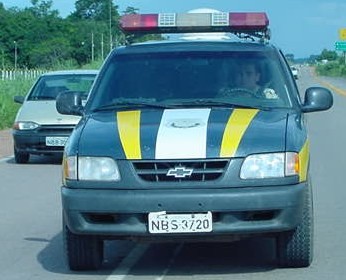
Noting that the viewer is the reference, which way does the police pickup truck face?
facing the viewer
